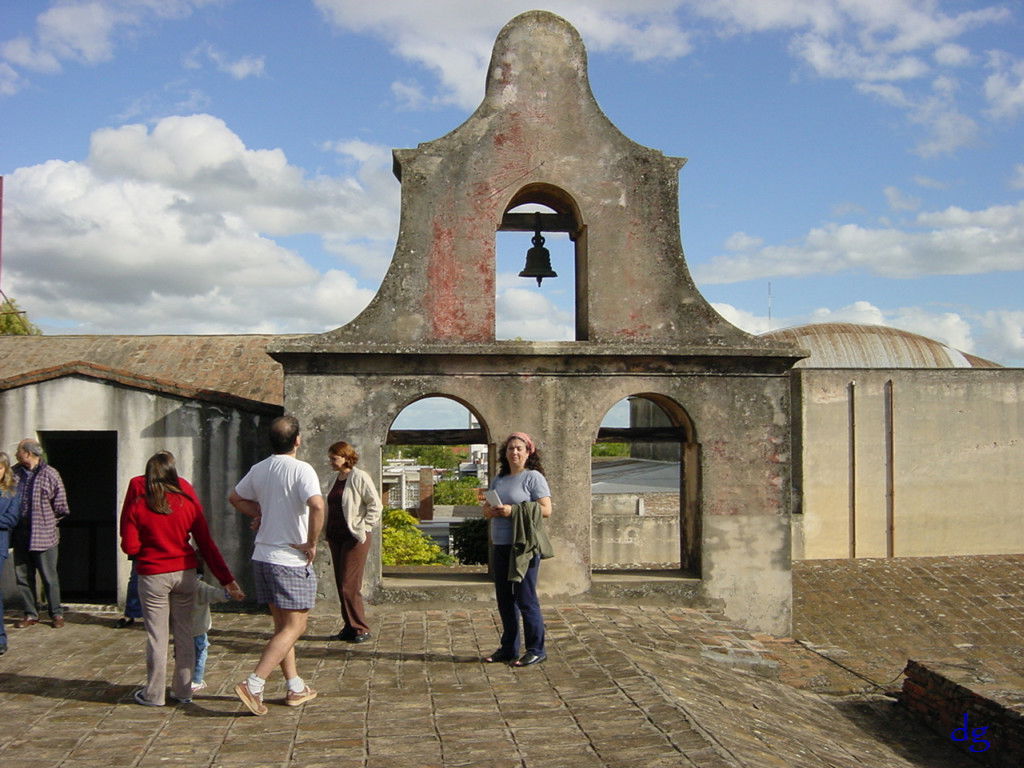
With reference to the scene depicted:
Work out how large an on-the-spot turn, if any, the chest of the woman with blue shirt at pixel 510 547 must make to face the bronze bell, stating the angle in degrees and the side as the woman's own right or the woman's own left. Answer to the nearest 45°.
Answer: approximately 135° to the woman's own right

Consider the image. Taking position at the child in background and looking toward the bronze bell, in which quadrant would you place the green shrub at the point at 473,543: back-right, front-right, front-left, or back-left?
front-left

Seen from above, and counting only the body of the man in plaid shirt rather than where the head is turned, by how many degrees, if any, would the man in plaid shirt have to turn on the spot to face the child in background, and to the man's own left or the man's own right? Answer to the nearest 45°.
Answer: approximately 45° to the man's own left

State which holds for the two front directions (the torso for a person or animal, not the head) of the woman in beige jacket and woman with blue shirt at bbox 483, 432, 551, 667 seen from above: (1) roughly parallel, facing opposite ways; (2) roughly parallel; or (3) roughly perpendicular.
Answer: roughly parallel

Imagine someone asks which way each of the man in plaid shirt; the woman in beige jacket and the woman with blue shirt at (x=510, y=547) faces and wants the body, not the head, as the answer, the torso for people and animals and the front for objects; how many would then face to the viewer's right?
0

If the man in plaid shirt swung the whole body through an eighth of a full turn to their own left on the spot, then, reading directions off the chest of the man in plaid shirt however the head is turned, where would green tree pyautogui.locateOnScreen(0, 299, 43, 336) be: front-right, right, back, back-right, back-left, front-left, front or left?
back

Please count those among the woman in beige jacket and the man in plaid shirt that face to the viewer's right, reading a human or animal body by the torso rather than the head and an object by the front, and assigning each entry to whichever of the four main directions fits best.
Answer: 0

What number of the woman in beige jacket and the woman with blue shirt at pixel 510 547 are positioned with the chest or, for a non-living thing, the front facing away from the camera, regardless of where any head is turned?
0

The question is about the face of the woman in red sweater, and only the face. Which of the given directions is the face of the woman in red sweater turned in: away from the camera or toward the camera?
away from the camera

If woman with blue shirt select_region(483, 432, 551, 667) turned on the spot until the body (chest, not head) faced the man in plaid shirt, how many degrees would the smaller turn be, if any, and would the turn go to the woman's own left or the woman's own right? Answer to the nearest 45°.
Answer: approximately 90° to the woman's own right

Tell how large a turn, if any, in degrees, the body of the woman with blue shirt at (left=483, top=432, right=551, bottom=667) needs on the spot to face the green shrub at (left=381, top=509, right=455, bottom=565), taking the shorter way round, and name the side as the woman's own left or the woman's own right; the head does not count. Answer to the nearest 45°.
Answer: approximately 135° to the woman's own right

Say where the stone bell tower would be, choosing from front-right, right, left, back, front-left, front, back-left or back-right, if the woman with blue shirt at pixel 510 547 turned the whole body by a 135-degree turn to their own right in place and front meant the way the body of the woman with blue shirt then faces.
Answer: front

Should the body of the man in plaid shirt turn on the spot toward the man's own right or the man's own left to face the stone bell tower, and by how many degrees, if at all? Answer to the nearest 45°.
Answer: approximately 135° to the man's own left

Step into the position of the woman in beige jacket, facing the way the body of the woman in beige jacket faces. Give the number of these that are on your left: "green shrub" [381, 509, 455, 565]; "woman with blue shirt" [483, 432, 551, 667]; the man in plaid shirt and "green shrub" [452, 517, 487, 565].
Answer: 1

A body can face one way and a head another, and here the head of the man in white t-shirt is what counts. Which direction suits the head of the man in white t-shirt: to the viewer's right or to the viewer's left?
to the viewer's right

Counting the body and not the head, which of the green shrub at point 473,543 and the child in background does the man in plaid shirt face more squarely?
the child in background
